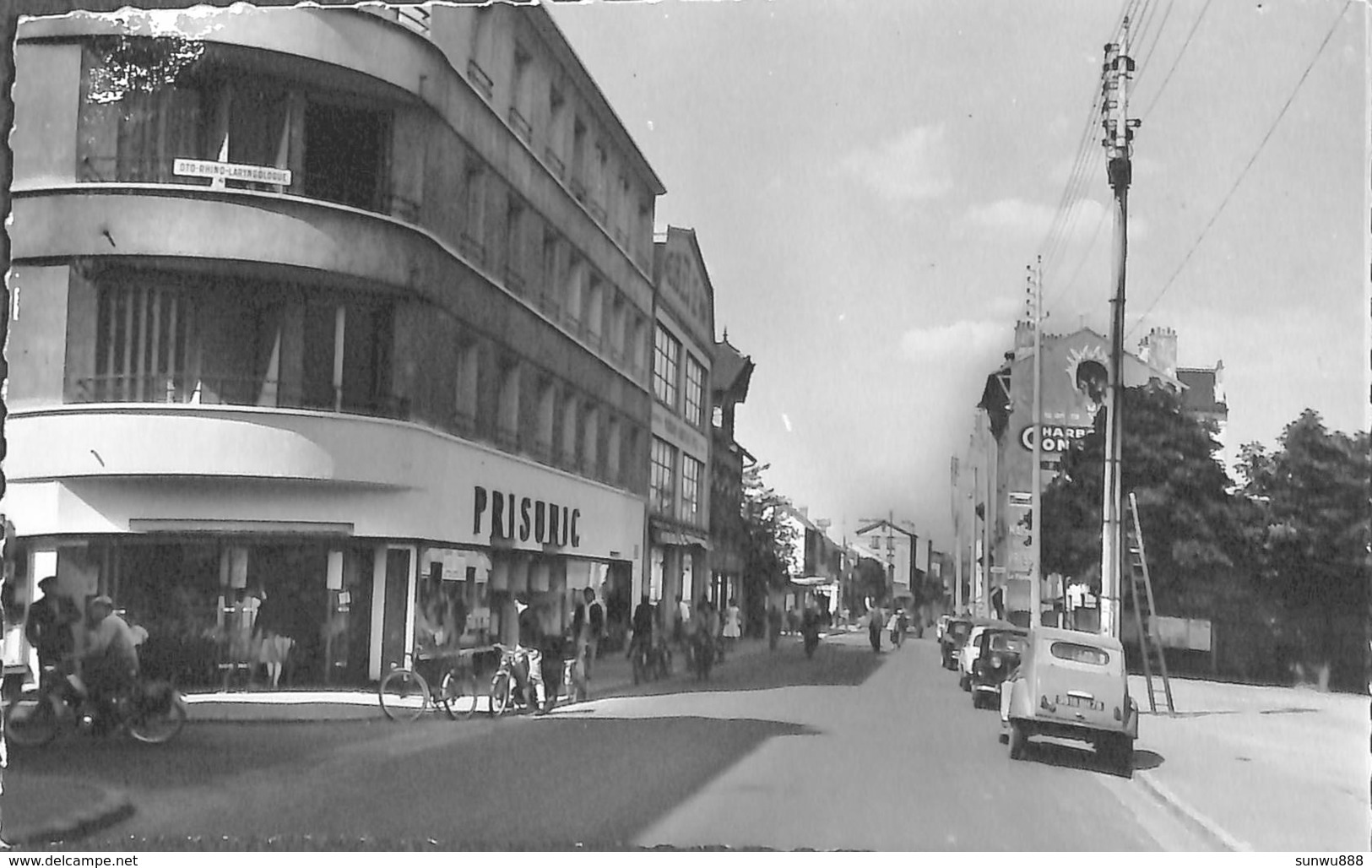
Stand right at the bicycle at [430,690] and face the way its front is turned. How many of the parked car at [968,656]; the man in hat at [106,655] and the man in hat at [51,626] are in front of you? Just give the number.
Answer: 2

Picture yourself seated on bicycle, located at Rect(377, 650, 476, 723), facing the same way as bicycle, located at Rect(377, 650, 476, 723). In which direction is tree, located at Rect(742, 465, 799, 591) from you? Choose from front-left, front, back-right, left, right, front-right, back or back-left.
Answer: back-right

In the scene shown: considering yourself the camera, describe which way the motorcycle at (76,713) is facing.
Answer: facing to the left of the viewer

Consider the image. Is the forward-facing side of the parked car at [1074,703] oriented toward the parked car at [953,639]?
yes

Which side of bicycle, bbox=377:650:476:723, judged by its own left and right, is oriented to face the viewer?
left

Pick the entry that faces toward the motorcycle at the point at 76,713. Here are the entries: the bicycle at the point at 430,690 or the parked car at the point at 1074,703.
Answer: the bicycle at the point at 430,690

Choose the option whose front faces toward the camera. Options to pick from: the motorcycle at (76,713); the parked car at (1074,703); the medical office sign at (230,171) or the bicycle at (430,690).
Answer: the medical office sign

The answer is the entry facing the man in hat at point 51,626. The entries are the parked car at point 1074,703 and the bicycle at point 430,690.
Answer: the bicycle

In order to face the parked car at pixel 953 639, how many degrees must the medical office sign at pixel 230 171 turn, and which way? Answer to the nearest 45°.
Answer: approximately 135° to its left

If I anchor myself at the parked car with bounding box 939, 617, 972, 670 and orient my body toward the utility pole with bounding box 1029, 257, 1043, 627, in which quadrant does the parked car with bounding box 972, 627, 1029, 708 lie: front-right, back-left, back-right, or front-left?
back-right

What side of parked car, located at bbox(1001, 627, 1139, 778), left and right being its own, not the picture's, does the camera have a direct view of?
back
